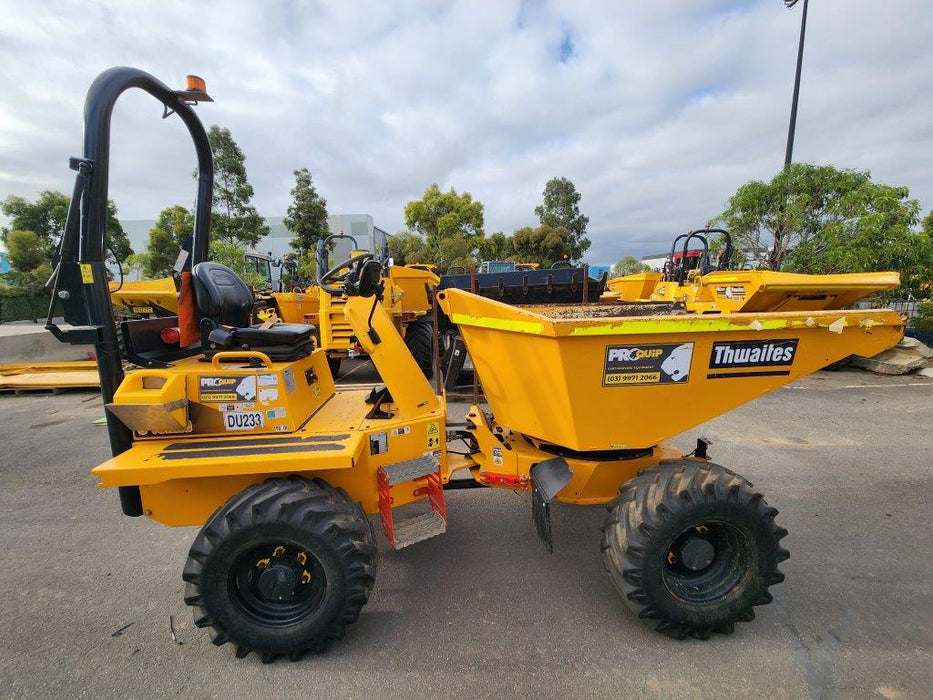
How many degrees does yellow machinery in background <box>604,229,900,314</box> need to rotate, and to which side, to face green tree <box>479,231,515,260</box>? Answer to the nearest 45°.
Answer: approximately 180°

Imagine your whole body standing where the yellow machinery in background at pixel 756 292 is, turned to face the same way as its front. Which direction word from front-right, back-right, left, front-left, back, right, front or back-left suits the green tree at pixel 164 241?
back-right

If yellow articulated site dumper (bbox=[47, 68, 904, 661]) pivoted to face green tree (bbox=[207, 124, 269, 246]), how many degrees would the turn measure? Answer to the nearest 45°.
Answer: approximately 135° to its left

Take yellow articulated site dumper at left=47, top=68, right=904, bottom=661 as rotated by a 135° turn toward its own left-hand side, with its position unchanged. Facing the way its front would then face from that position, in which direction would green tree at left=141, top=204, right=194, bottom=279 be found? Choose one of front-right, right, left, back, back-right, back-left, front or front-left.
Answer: front

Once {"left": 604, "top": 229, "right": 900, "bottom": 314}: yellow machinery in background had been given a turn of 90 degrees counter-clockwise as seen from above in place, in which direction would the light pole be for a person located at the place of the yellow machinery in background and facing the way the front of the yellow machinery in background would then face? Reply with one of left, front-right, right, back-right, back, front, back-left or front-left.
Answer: front-left

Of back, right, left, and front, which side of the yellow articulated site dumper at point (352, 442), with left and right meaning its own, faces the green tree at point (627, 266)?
left

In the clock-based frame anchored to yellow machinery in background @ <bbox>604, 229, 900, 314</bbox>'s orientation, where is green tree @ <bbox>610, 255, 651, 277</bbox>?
The green tree is roughly at 7 o'clock from the yellow machinery in background.

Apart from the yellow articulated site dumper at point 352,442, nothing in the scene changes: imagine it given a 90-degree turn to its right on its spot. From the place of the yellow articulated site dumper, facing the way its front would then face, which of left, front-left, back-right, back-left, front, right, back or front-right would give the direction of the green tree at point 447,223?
back

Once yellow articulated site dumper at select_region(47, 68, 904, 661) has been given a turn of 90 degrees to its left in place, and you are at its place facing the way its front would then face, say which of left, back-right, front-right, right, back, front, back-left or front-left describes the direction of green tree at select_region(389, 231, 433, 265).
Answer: front

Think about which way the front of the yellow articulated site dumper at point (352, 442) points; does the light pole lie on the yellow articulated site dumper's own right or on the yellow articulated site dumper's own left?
on the yellow articulated site dumper's own left

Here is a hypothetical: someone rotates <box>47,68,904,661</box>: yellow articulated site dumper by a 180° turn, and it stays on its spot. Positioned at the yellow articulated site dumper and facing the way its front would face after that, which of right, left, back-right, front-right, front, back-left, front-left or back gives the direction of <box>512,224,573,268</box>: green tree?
right

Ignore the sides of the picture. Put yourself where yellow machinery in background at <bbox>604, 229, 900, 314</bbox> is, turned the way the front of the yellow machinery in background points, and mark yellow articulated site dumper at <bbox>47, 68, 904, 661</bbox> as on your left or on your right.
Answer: on your right

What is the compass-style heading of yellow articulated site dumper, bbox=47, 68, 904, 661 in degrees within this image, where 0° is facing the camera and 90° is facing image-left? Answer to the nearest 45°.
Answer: approximately 270°

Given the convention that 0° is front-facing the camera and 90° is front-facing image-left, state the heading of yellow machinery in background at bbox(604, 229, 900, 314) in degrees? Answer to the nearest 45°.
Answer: approximately 315°

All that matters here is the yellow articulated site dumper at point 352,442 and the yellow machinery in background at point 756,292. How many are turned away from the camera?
0

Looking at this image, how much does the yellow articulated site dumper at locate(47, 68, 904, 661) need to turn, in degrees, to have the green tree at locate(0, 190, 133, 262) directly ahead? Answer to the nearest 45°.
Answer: approximately 135° to its left
